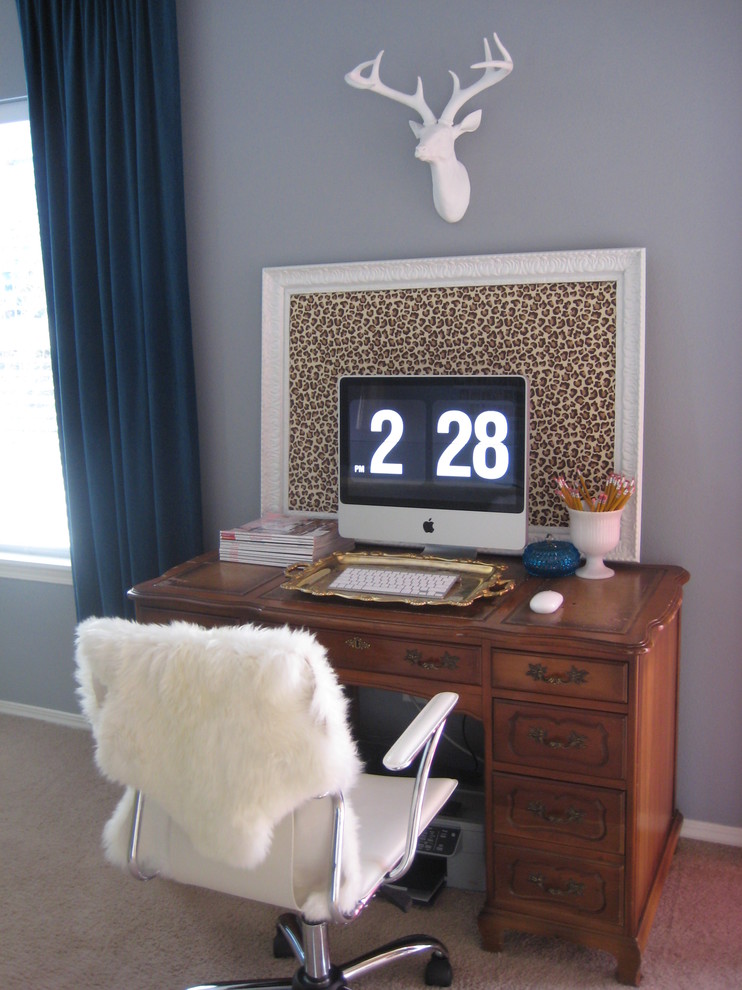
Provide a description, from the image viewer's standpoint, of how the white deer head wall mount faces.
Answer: facing the viewer and to the left of the viewer

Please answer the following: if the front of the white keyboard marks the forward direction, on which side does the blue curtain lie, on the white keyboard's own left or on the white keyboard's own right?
on the white keyboard's own right

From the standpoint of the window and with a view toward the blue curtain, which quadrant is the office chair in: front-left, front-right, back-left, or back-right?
front-right

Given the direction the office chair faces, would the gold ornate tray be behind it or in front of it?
in front

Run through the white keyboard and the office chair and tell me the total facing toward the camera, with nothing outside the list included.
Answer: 1

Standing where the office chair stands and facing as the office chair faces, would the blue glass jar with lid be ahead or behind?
ahead

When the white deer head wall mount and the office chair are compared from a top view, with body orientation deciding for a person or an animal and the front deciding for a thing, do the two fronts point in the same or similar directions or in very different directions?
very different directions

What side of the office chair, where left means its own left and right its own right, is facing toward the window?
left

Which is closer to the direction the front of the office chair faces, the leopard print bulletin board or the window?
the leopard print bulletin board

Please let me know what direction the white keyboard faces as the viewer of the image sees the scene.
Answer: facing the viewer

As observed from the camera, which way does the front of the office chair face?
facing away from the viewer and to the right of the viewer

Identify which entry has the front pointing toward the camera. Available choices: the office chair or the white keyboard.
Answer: the white keyboard
